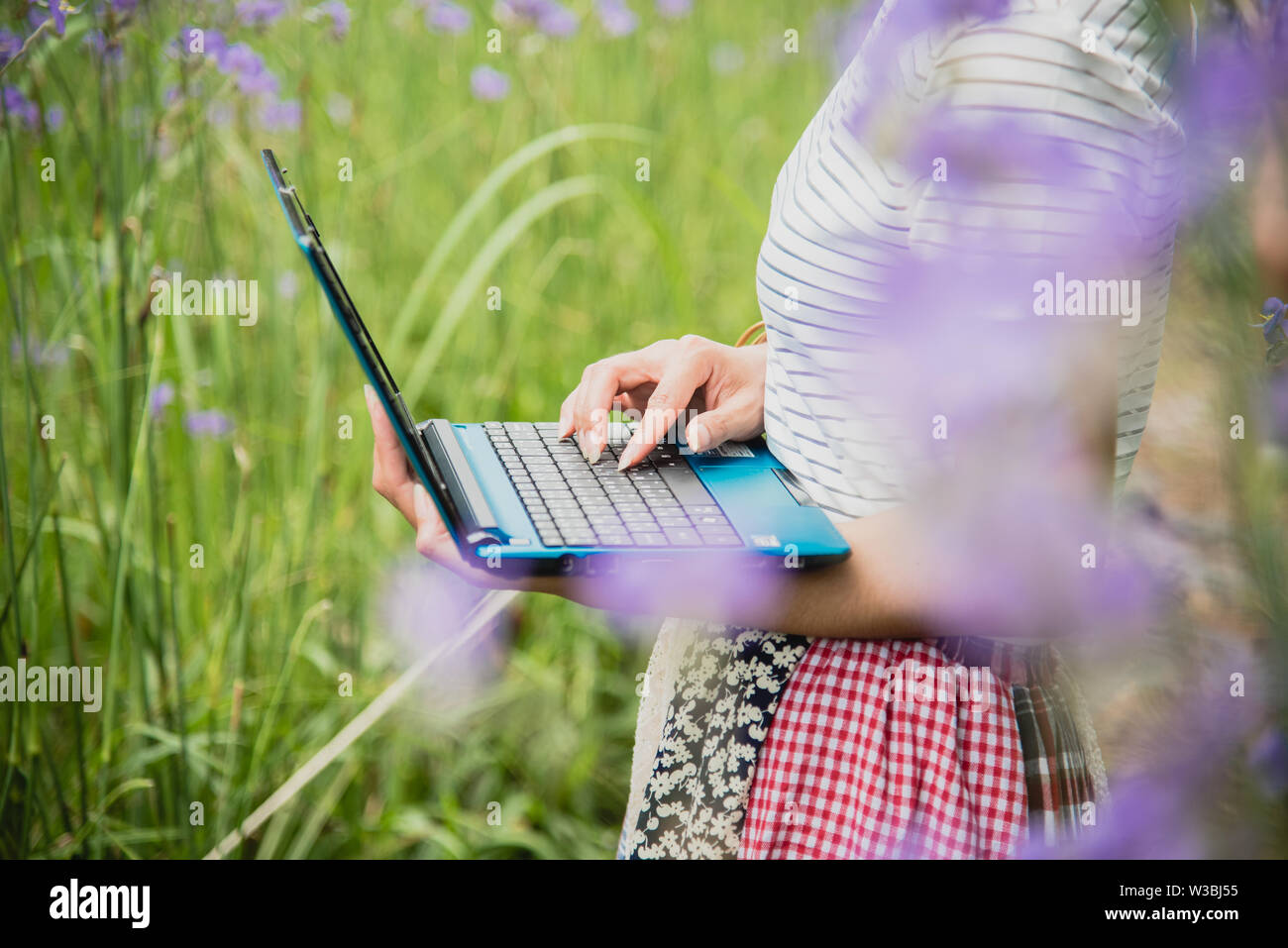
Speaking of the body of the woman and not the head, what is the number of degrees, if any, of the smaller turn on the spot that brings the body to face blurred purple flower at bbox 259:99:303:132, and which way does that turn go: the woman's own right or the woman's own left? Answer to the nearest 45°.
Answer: approximately 45° to the woman's own right

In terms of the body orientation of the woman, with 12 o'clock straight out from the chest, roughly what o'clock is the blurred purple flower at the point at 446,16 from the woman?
The blurred purple flower is roughly at 2 o'clock from the woman.

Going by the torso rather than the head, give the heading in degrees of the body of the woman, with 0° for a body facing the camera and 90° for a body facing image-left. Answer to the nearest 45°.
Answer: approximately 90°

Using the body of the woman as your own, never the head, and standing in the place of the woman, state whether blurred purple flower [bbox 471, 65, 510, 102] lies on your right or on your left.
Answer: on your right

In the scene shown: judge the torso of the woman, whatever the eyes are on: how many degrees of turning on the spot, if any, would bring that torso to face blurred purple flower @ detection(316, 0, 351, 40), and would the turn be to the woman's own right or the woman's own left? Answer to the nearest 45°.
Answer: approximately 45° to the woman's own right

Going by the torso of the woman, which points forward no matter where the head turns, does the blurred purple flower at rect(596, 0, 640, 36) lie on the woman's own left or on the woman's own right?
on the woman's own right

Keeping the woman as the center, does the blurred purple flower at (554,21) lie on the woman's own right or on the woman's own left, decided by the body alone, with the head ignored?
on the woman's own right
